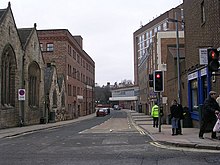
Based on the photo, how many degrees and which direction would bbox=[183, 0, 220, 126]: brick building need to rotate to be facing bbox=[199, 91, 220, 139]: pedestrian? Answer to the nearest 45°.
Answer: approximately 45° to its left

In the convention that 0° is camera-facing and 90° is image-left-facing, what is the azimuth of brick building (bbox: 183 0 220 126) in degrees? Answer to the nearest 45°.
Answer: approximately 45°

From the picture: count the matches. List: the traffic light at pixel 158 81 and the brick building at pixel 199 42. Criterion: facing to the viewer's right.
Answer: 0

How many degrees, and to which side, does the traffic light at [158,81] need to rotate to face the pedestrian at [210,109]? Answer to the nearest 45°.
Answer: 0° — it already faces them

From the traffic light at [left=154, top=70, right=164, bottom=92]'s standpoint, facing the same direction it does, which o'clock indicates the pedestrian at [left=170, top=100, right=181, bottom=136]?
The pedestrian is roughly at 11 o'clock from the traffic light.

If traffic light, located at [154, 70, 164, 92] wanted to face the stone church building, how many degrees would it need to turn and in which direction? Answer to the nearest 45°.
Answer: approximately 135° to its right

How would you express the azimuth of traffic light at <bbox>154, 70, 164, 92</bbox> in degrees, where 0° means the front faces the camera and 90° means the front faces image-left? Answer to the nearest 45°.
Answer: approximately 0°

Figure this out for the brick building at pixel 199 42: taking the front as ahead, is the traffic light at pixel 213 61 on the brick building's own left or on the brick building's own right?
on the brick building's own left
